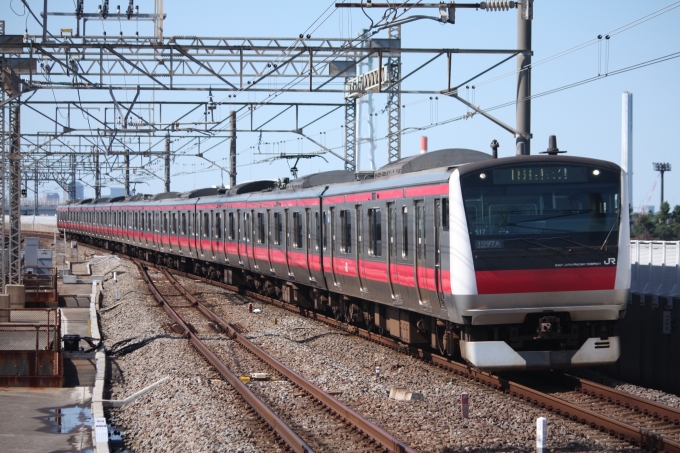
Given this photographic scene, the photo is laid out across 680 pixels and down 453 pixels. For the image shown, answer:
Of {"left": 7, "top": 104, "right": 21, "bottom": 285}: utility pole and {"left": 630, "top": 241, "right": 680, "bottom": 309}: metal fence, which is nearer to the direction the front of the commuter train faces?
the metal fence

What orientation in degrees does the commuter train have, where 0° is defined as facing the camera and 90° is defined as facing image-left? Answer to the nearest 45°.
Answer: approximately 315°

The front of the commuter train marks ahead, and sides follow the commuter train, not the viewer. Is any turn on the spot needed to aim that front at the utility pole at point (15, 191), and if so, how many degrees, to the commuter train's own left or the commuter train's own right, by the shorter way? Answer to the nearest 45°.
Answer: approximately 180°

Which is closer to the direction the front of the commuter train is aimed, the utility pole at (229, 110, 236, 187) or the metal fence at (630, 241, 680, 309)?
the metal fence

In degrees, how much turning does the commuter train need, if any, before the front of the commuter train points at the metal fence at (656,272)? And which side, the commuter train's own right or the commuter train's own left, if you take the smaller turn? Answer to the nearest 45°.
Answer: approximately 90° to the commuter train's own left

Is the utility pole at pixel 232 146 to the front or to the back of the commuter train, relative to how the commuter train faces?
to the back
